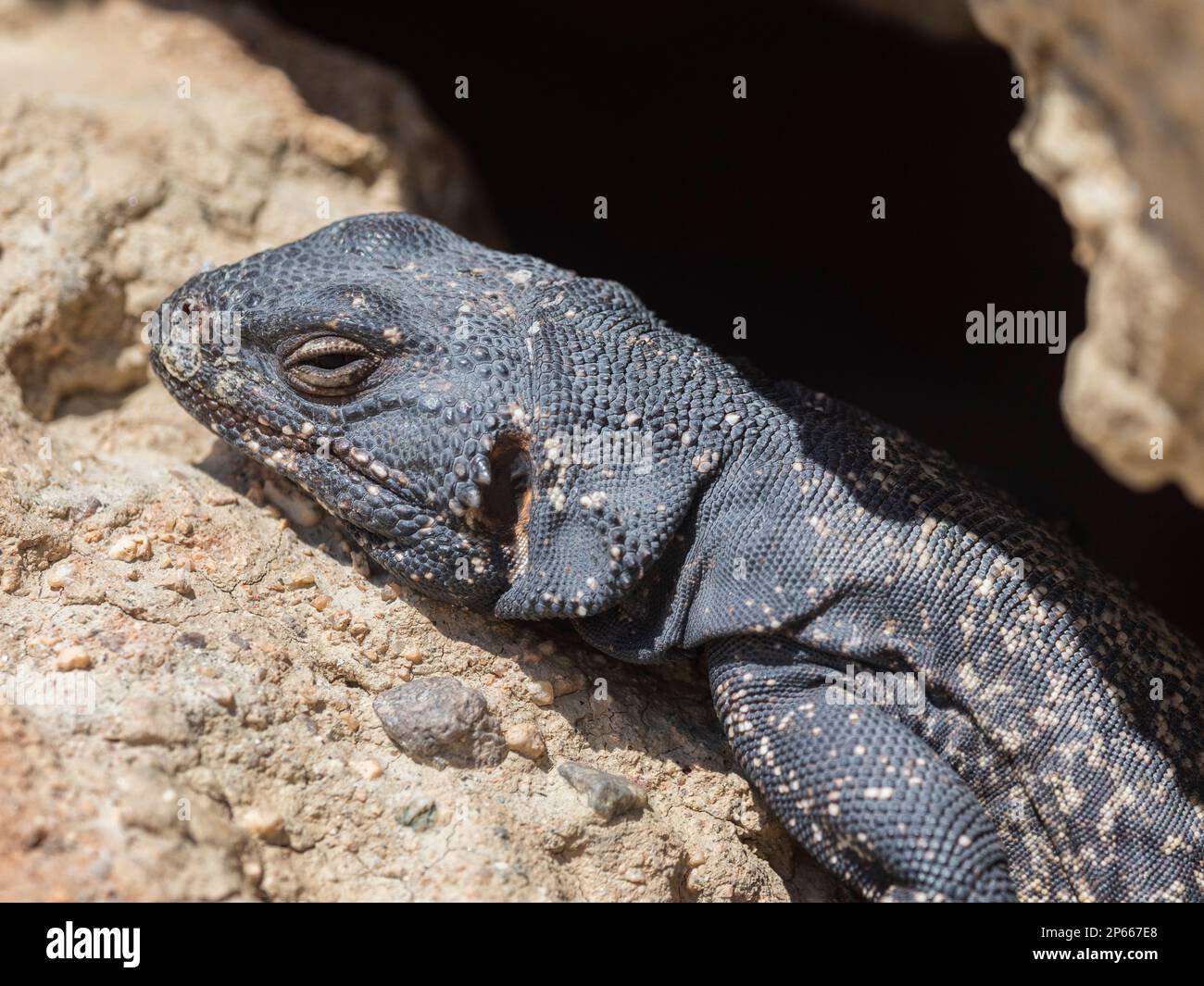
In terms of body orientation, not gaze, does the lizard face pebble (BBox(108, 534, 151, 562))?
yes

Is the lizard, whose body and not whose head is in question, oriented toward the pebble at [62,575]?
yes

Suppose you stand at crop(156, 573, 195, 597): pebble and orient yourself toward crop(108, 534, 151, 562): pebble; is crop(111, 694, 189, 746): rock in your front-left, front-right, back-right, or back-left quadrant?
back-left

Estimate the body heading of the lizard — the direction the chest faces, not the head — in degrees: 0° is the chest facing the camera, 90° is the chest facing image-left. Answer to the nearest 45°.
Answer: approximately 90°

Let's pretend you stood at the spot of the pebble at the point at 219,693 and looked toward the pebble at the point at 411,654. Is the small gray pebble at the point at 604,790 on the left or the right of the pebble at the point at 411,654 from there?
right

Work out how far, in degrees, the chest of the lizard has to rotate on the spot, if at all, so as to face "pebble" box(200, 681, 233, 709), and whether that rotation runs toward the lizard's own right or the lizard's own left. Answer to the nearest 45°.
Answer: approximately 45° to the lizard's own left
